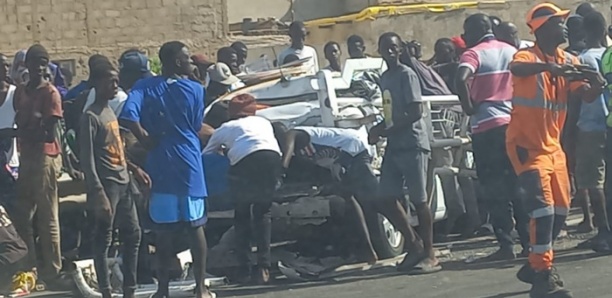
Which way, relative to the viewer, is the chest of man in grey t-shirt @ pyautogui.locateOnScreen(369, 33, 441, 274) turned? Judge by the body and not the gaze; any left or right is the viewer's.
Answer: facing the viewer and to the left of the viewer

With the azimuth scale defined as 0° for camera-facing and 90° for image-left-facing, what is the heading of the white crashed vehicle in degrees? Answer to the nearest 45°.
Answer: approximately 45°

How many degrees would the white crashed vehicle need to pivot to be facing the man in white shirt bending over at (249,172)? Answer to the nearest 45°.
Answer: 0° — it already faces them

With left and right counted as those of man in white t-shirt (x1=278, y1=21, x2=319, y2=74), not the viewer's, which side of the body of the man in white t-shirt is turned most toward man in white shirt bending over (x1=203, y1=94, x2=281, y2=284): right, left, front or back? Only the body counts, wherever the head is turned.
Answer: front

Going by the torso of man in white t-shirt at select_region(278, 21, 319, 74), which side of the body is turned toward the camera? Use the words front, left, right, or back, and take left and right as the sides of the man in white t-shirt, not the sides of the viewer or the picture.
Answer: front

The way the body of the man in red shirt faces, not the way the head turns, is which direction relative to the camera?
toward the camera

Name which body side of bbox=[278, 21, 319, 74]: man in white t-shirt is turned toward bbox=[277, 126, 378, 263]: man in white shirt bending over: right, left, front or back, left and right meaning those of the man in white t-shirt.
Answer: front

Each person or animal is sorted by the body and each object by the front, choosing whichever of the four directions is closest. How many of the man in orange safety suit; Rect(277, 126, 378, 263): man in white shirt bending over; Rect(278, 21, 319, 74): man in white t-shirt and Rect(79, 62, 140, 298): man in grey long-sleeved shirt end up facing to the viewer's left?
1

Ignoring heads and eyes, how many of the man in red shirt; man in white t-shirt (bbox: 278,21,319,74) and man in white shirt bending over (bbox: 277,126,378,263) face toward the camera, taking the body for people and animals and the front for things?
2

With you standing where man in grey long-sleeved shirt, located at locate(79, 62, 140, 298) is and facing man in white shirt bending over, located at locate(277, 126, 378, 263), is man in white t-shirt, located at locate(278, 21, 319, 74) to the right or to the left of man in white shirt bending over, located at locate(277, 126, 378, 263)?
left

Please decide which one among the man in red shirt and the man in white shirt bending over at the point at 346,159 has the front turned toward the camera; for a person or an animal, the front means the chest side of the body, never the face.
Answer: the man in red shirt
